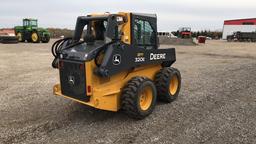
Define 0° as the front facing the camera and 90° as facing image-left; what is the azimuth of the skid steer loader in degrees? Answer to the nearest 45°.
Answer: approximately 225°

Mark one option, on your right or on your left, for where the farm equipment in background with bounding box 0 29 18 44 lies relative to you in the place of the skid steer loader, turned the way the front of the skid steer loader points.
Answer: on your left

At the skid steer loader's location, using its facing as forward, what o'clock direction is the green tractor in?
The green tractor is roughly at 10 o'clock from the skid steer loader.
